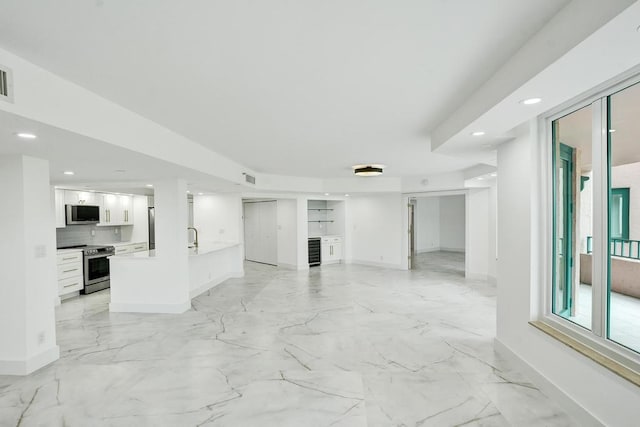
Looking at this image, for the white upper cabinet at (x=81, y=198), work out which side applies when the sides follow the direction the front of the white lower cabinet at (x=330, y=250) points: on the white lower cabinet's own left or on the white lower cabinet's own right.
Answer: on the white lower cabinet's own right

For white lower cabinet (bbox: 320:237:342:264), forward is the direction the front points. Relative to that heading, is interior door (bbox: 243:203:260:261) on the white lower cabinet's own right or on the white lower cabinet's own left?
on the white lower cabinet's own right

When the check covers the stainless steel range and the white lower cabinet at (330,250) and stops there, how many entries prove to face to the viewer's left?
0

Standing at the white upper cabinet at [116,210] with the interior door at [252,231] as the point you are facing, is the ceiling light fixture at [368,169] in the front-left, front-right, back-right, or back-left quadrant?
front-right

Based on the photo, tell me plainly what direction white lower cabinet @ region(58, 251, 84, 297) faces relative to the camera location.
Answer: facing the viewer and to the right of the viewer

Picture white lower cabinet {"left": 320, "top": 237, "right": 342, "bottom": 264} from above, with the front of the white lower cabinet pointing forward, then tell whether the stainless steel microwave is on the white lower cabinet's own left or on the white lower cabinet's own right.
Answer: on the white lower cabinet's own right

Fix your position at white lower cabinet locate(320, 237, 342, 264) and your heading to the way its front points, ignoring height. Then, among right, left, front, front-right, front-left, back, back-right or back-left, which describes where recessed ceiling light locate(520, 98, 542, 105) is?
front

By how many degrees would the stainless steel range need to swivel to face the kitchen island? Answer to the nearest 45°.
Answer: approximately 45° to its right

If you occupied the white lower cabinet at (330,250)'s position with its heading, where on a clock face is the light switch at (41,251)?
The light switch is roughly at 1 o'clock from the white lower cabinet.

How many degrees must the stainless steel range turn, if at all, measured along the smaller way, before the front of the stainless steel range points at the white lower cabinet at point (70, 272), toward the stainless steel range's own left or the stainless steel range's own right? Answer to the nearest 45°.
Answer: approximately 90° to the stainless steel range's own right

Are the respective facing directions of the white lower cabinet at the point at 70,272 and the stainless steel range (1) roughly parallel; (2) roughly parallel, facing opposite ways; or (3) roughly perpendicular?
roughly parallel

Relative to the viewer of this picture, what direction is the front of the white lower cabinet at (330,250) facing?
facing the viewer
